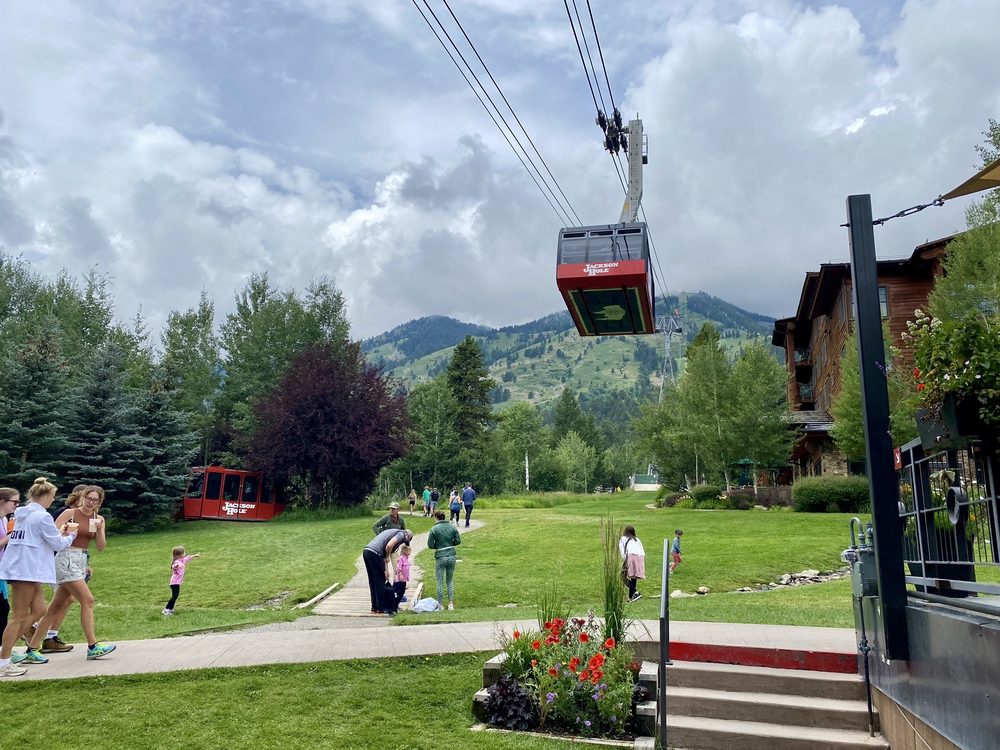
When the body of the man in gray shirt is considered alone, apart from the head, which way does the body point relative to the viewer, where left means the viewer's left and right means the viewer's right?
facing to the right of the viewer

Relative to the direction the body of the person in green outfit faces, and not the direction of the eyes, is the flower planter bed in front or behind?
behind

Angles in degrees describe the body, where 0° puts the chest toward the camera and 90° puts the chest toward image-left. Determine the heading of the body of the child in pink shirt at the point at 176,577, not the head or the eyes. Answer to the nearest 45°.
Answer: approximately 270°

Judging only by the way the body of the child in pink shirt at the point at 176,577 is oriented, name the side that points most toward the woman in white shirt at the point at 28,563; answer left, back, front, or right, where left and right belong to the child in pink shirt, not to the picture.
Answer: right
